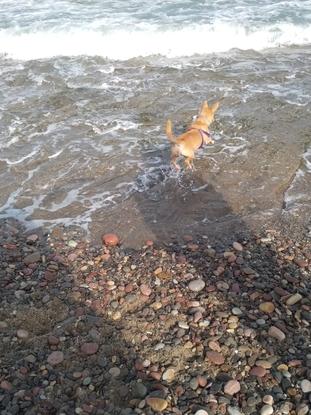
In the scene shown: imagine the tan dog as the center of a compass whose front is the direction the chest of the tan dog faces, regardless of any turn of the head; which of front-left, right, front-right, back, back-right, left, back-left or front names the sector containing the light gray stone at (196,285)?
back-right

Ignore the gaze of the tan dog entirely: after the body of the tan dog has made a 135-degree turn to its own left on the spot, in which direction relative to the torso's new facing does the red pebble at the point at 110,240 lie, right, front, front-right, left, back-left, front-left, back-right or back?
front-left

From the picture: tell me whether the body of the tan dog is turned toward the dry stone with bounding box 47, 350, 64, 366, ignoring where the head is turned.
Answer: no

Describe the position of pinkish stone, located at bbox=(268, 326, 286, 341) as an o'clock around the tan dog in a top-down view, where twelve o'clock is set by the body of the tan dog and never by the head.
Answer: The pinkish stone is roughly at 4 o'clock from the tan dog.

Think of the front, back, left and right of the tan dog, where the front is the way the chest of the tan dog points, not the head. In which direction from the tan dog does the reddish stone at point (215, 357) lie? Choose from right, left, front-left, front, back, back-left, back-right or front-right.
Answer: back-right

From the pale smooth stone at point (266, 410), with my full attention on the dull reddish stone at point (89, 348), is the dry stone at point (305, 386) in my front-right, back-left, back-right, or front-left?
back-right

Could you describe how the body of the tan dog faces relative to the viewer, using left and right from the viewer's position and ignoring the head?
facing away from the viewer and to the right of the viewer

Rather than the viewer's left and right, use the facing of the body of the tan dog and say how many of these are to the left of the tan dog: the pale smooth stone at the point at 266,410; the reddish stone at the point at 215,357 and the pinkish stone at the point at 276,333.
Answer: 0

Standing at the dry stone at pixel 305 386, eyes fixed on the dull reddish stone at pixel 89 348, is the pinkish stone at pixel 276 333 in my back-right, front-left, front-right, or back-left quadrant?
front-right

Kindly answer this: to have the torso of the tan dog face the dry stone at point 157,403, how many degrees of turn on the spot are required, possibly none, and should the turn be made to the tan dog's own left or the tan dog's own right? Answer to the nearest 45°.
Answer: approximately 135° to the tan dog's own right

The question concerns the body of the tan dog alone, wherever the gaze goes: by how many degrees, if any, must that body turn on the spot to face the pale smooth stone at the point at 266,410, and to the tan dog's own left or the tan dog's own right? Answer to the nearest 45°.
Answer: approximately 135° to the tan dog's own right

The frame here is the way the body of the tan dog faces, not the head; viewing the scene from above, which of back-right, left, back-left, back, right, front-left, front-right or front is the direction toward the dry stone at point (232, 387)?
back-right

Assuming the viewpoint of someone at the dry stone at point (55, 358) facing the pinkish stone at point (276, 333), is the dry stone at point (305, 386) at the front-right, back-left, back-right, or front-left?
front-right
